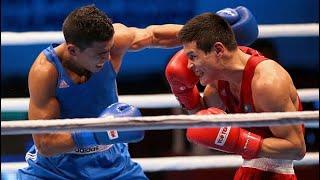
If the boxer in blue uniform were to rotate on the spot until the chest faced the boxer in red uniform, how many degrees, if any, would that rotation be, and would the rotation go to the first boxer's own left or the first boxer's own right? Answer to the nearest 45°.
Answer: approximately 45° to the first boxer's own left

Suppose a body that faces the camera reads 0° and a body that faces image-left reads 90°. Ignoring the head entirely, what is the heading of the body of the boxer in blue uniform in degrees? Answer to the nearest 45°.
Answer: approximately 315°
